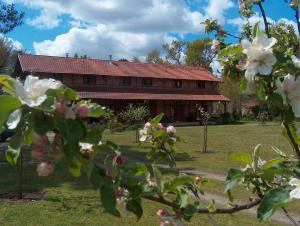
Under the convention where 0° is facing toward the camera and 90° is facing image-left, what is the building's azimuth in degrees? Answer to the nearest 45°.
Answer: approximately 0°

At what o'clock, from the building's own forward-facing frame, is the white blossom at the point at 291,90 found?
The white blossom is roughly at 12 o'clock from the building.
